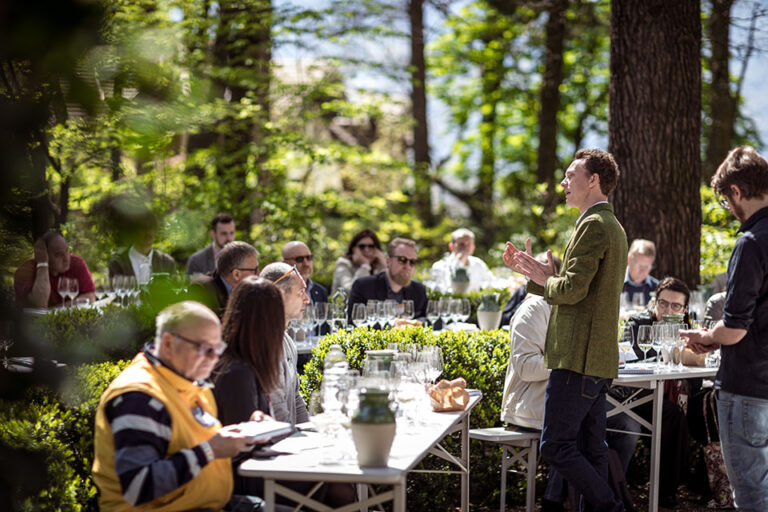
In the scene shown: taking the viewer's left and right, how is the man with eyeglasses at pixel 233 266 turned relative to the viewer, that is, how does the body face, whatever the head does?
facing to the right of the viewer

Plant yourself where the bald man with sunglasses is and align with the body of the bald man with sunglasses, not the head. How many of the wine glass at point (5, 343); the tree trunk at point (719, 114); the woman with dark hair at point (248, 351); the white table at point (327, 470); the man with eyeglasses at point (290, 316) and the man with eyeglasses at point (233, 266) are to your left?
1

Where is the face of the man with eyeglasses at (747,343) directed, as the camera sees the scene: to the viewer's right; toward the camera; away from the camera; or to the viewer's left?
to the viewer's left

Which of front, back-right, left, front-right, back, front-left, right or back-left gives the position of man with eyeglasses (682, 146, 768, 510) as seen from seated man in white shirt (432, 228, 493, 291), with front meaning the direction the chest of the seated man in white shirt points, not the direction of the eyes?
front

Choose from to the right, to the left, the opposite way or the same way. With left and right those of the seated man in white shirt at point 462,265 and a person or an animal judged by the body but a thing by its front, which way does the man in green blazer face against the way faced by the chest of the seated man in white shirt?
to the right

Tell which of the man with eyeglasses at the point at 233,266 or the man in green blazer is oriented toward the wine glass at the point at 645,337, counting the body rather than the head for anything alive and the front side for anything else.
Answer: the man with eyeglasses

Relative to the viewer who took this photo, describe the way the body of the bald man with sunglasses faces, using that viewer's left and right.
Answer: facing the viewer and to the right of the viewer

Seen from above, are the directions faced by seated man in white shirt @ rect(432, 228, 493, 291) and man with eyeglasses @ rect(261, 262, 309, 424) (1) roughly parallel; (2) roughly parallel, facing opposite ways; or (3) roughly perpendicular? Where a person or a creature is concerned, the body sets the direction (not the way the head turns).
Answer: roughly perpendicular

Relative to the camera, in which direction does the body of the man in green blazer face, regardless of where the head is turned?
to the viewer's left

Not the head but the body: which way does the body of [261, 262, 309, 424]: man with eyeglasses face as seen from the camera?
to the viewer's right

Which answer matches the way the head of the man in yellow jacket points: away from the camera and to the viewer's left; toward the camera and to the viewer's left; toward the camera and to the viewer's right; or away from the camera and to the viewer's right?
toward the camera and to the viewer's right

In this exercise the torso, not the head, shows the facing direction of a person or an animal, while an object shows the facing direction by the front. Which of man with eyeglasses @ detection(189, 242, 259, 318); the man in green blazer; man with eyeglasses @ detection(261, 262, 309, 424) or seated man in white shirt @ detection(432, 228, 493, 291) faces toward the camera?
the seated man in white shirt

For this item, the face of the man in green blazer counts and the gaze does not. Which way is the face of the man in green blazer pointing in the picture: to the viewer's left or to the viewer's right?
to the viewer's left

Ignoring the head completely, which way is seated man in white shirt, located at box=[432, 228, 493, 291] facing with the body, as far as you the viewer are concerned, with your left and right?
facing the viewer
